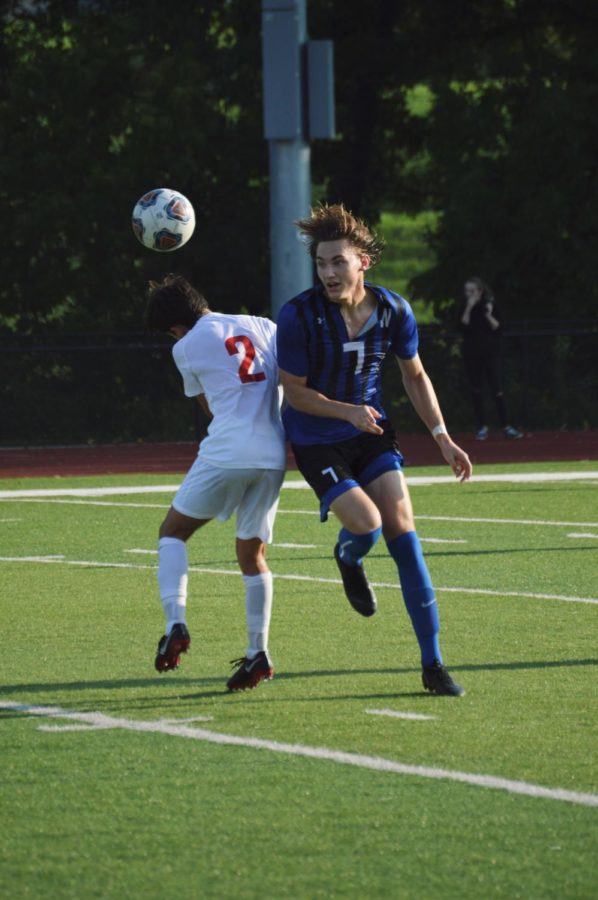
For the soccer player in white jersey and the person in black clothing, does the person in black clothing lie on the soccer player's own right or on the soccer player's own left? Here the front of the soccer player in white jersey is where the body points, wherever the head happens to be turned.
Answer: on the soccer player's own right

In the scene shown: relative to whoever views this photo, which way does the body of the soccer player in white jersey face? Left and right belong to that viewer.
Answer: facing away from the viewer and to the left of the viewer

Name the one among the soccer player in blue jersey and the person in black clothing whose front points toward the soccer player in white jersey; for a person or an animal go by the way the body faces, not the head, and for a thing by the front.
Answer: the person in black clothing

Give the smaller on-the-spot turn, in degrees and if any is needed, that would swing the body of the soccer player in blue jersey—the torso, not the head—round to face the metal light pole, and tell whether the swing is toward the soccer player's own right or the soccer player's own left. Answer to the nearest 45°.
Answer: approximately 180°

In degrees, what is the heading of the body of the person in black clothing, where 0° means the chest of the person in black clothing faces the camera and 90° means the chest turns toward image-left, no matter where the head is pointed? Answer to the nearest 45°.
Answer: approximately 0°

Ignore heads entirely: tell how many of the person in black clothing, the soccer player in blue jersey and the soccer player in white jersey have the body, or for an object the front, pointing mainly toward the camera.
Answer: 2

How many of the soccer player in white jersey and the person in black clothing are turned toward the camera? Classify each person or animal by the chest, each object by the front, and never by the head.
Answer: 1

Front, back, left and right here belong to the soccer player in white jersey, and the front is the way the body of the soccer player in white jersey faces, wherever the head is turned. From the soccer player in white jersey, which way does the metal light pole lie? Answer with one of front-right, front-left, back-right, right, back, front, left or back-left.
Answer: front-right

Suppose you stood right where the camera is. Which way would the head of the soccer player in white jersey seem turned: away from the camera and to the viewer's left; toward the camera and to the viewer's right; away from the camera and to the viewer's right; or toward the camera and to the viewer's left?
away from the camera and to the viewer's left
